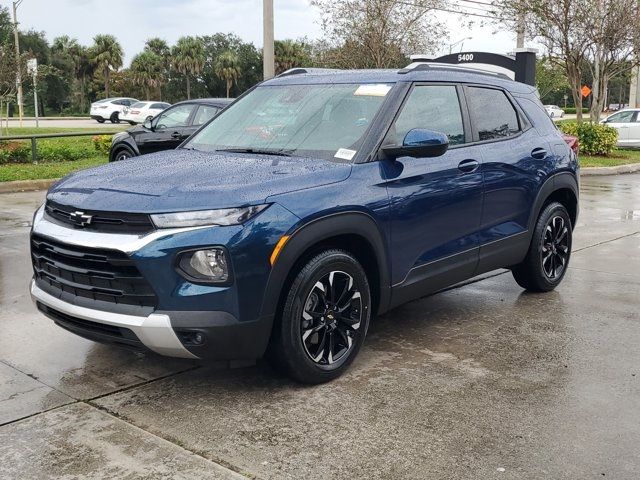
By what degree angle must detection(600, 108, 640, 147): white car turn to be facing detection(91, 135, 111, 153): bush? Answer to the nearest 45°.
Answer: approximately 45° to its left

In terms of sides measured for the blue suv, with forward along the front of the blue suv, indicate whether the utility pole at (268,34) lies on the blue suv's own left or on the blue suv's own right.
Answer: on the blue suv's own right

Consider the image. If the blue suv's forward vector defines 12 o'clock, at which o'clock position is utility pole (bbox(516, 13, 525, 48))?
The utility pole is roughly at 5 o'clock from the blue suv.

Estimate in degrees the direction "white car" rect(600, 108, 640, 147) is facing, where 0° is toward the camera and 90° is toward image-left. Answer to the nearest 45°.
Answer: approximately 90°

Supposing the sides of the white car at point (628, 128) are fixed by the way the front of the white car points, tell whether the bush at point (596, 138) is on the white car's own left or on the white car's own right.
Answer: on the white car's own left

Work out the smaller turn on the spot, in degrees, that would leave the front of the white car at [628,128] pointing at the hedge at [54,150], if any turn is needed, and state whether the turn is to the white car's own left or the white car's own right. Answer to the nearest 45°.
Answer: approximately 45° to the white car's own left

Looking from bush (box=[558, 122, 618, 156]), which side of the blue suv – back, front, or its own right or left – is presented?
back
